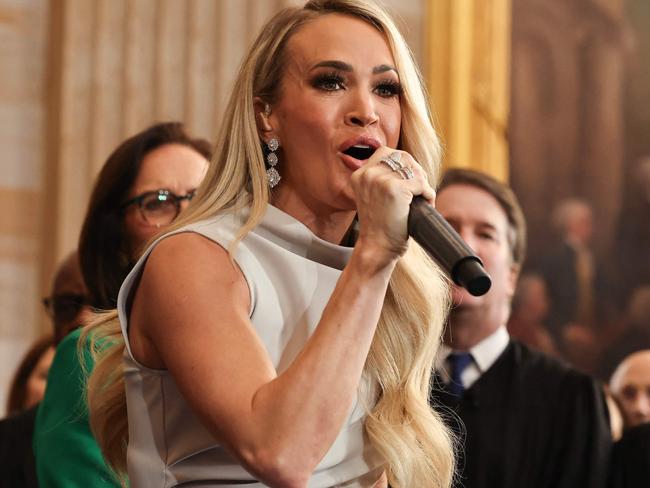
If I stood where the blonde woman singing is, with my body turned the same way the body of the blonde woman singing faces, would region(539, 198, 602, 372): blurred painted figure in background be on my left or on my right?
on my left

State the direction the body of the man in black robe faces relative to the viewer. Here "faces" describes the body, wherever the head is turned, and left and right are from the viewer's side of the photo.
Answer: facing the viewer and to the left of the viewer

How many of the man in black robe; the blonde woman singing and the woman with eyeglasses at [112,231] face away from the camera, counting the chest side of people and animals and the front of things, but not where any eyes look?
0

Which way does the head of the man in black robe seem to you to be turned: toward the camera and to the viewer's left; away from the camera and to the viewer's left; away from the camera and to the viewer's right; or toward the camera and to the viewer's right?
toward the camera and to the viewer's left

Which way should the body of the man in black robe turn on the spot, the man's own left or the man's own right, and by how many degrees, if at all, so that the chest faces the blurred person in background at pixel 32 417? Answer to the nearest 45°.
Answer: approximately 45° to the man's own right

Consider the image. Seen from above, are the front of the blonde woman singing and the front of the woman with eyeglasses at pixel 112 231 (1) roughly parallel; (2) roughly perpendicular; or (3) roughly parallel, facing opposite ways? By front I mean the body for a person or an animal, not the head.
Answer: roughly parallel

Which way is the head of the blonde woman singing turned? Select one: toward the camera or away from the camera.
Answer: toward the camera

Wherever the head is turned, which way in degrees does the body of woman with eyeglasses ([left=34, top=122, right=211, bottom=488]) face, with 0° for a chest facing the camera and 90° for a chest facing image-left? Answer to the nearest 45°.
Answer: approximately 315°

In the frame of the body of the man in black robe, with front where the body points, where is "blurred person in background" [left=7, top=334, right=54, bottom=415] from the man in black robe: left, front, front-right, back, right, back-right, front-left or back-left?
front-right
